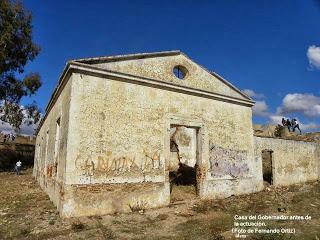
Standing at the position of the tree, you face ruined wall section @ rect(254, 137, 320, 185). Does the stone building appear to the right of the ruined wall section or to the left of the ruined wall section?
right

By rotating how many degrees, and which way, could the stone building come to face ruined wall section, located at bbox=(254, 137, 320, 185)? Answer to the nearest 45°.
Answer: approximately 90° to its left

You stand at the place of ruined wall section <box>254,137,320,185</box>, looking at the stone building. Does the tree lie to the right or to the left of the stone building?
right
